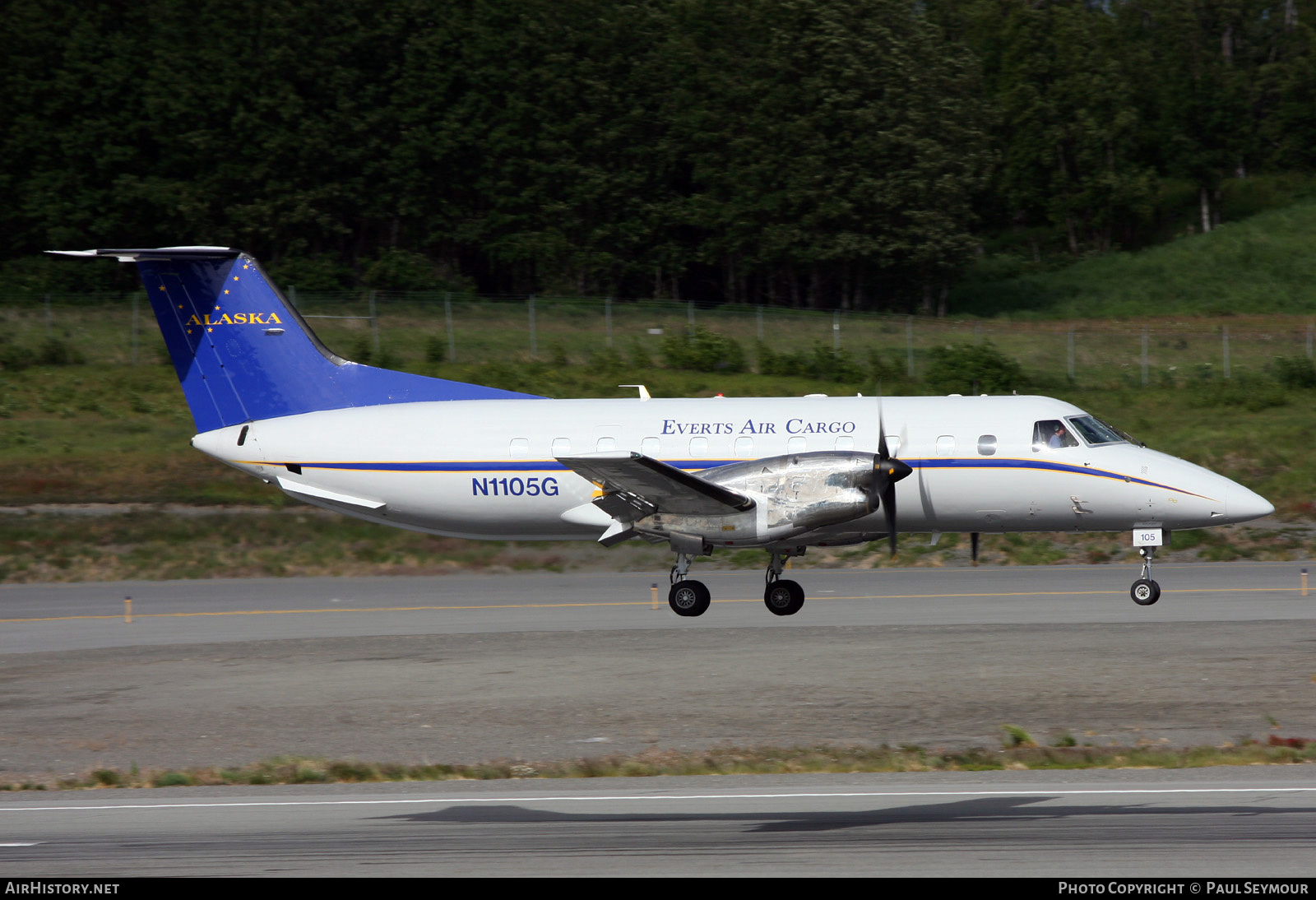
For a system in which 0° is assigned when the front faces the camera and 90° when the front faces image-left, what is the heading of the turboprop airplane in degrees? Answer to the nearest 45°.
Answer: approximately 270°

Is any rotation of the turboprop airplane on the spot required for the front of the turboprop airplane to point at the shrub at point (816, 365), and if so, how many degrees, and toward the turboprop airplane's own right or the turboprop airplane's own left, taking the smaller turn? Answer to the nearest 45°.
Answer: approximately 90° to the turboprop airplane's own left

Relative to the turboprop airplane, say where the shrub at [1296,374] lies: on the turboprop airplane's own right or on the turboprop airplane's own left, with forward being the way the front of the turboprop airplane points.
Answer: on the turboprop airplane's own left

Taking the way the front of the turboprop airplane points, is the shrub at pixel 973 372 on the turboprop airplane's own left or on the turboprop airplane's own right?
on the turboprop airplane's own left

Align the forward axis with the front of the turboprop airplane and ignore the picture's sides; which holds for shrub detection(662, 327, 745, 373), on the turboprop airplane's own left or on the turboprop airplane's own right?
on the turboprop airplane's own left
